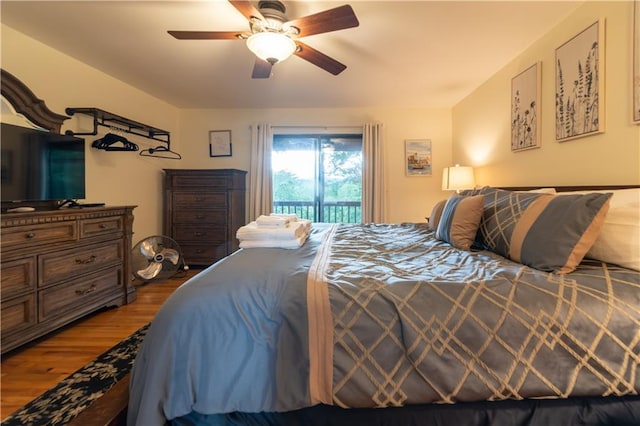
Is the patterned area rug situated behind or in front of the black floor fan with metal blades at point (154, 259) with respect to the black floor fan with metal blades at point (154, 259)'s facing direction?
in front

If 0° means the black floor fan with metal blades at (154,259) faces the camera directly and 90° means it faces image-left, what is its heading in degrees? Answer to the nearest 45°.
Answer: approximately 0°

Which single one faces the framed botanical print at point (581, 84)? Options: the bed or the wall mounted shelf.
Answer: the wall mounted shelf

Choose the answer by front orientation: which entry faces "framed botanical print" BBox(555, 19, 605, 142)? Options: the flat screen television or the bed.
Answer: the flat screen television

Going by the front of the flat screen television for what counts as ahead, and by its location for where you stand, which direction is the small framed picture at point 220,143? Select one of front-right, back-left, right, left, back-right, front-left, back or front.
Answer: left

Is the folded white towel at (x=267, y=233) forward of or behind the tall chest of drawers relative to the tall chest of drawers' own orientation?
forward

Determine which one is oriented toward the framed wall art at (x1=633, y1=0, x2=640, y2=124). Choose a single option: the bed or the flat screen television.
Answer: the flat screen television

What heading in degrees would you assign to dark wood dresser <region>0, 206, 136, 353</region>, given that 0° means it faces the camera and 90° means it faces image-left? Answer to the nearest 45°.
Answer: approximately 315°

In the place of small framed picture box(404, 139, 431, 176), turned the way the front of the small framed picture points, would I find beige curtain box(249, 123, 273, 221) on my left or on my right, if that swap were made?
on my right

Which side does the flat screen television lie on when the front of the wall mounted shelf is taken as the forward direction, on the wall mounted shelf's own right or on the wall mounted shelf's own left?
on the wall mounted shelf's own right

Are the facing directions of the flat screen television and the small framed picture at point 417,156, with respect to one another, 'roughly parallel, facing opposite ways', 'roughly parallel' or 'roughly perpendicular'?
roughly perpendicular

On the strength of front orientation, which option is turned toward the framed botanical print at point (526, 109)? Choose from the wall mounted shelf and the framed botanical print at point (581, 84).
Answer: the wall mounted shelf

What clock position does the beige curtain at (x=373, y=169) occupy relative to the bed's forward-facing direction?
The beige curtain is roughly at 3 o'clock from the bed.
